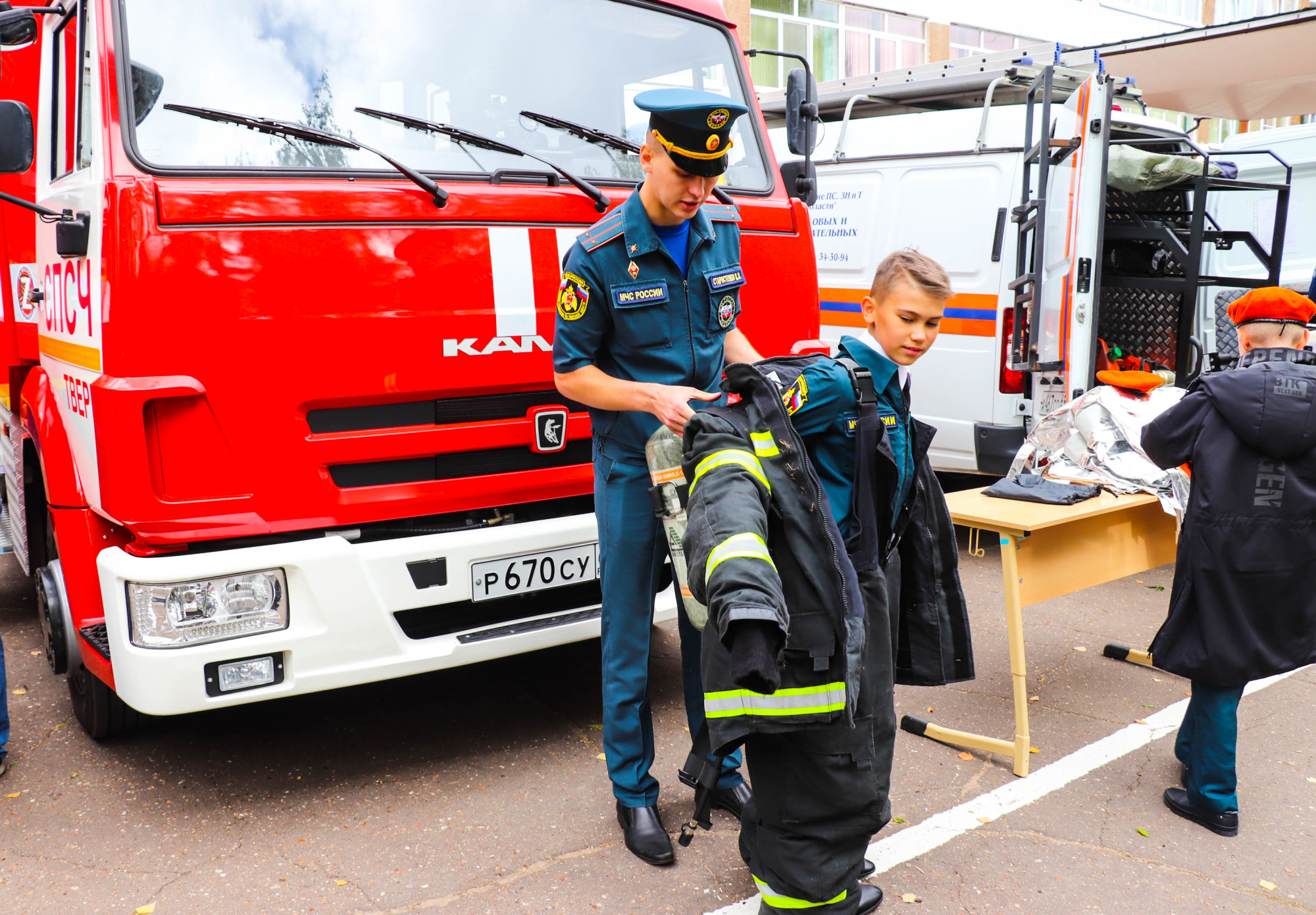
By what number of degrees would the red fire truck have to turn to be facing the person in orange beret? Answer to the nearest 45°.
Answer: approximately 45° to its left

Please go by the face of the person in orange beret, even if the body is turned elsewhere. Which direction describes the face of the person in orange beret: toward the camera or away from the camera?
away from the camera

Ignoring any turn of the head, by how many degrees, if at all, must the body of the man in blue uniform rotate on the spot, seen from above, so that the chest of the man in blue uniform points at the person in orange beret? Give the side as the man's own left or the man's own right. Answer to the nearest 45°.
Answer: approximately 45° to the man's own left

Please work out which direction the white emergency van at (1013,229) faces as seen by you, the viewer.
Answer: facing away from the viewer and to the left of the viewer

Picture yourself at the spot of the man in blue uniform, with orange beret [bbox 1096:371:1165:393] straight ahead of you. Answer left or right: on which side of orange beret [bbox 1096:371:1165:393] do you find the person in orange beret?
right

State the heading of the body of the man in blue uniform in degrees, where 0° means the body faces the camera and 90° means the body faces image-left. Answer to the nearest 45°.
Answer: approximately 315°

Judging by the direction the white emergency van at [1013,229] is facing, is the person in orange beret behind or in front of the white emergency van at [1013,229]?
behind

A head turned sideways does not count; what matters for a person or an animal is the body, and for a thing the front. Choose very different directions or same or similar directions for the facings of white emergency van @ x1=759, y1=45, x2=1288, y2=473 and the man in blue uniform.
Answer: very different directions

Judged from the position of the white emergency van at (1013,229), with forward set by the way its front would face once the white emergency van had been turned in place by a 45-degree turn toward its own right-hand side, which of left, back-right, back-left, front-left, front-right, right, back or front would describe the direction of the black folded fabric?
back

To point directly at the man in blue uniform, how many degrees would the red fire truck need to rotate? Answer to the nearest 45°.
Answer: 0° — it already faces them
